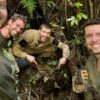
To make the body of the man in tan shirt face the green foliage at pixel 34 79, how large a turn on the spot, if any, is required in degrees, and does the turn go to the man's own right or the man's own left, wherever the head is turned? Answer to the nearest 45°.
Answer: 0° — they already face it

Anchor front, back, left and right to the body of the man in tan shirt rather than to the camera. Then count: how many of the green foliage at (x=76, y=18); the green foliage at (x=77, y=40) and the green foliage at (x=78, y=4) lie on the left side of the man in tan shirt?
3

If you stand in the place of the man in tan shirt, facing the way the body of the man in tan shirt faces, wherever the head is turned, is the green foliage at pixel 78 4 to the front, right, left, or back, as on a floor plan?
left

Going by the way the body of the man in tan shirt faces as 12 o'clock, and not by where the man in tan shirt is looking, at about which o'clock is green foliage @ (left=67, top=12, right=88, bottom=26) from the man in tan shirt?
The green foliage is roughly at 9 o'clock from the man in tan shirt.

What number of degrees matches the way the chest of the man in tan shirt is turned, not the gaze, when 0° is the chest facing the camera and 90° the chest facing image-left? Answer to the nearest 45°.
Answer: approximately 0°
